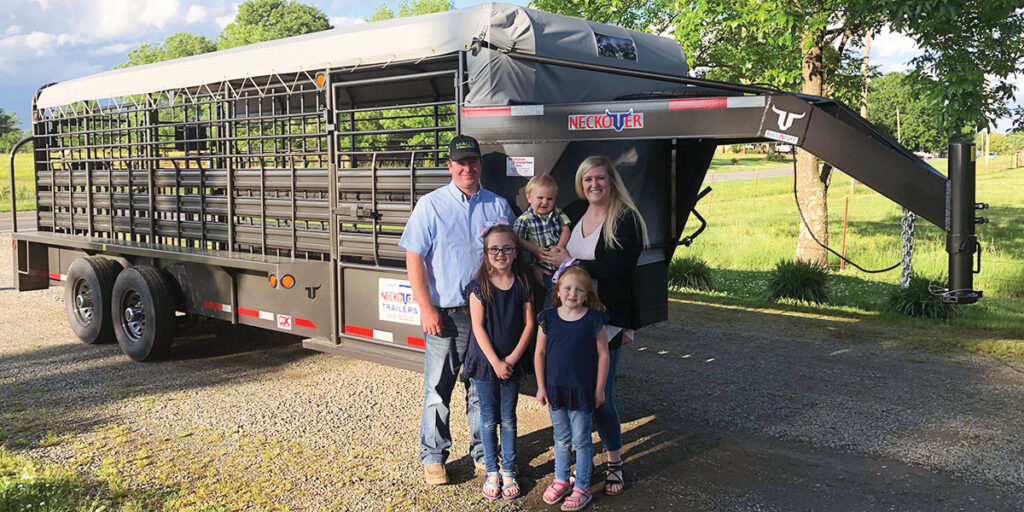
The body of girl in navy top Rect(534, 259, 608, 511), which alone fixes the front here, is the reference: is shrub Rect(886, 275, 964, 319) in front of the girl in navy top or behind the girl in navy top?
behind

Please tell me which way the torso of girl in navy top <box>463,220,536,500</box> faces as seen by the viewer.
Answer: toward the camera

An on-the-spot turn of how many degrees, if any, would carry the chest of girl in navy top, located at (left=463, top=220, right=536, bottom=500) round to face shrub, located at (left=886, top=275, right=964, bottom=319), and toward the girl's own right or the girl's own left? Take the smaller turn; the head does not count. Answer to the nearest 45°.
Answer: approximately 135° to the girl's own left

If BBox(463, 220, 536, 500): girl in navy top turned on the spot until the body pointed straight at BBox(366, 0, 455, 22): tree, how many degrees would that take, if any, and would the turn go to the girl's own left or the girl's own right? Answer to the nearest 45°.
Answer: approximately 180°

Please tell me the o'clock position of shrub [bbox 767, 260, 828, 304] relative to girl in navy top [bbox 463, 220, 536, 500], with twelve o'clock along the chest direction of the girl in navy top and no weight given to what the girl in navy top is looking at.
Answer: The shrub is roughly at 7 o'clock from the girl in navy top.

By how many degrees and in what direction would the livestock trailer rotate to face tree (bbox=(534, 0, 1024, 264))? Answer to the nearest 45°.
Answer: approximately 90° to its left

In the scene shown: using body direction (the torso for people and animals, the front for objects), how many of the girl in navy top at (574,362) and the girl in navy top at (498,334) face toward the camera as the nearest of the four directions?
2

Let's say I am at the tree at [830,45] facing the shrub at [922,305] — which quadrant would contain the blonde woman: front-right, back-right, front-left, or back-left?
front-right

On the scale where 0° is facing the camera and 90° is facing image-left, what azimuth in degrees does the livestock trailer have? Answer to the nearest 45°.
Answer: approximately 315°

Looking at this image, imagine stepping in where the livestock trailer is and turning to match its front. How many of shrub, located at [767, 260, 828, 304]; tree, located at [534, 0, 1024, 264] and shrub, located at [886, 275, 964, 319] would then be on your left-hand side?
3

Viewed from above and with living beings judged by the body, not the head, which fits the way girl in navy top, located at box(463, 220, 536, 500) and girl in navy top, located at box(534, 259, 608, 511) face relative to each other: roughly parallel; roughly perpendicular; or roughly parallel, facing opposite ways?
roughly parallel

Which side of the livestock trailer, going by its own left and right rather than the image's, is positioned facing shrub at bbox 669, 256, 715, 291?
left
